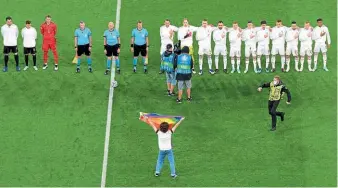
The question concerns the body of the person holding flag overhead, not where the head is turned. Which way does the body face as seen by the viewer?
away from the camera

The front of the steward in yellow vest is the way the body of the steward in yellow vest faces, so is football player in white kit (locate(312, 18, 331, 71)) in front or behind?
behind

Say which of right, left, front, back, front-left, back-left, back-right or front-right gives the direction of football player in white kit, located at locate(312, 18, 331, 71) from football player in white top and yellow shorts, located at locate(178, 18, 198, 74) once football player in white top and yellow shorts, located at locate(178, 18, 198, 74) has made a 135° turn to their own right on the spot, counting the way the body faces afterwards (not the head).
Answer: back-right

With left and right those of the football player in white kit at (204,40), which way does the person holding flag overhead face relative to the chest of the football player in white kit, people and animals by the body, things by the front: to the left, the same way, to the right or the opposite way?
the opposite way

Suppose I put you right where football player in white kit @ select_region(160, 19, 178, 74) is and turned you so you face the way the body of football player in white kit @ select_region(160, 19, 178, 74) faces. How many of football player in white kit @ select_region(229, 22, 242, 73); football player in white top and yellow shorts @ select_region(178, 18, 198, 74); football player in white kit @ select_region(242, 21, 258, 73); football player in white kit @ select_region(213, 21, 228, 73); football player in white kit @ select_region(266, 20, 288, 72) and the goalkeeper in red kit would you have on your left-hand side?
5

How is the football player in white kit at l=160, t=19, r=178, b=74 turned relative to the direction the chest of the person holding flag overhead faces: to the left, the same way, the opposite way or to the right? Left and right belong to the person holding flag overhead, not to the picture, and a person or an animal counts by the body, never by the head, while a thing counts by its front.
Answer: the opposite way

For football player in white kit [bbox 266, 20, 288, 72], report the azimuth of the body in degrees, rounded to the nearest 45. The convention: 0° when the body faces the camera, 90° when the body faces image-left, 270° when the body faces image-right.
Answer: approximately 0°
